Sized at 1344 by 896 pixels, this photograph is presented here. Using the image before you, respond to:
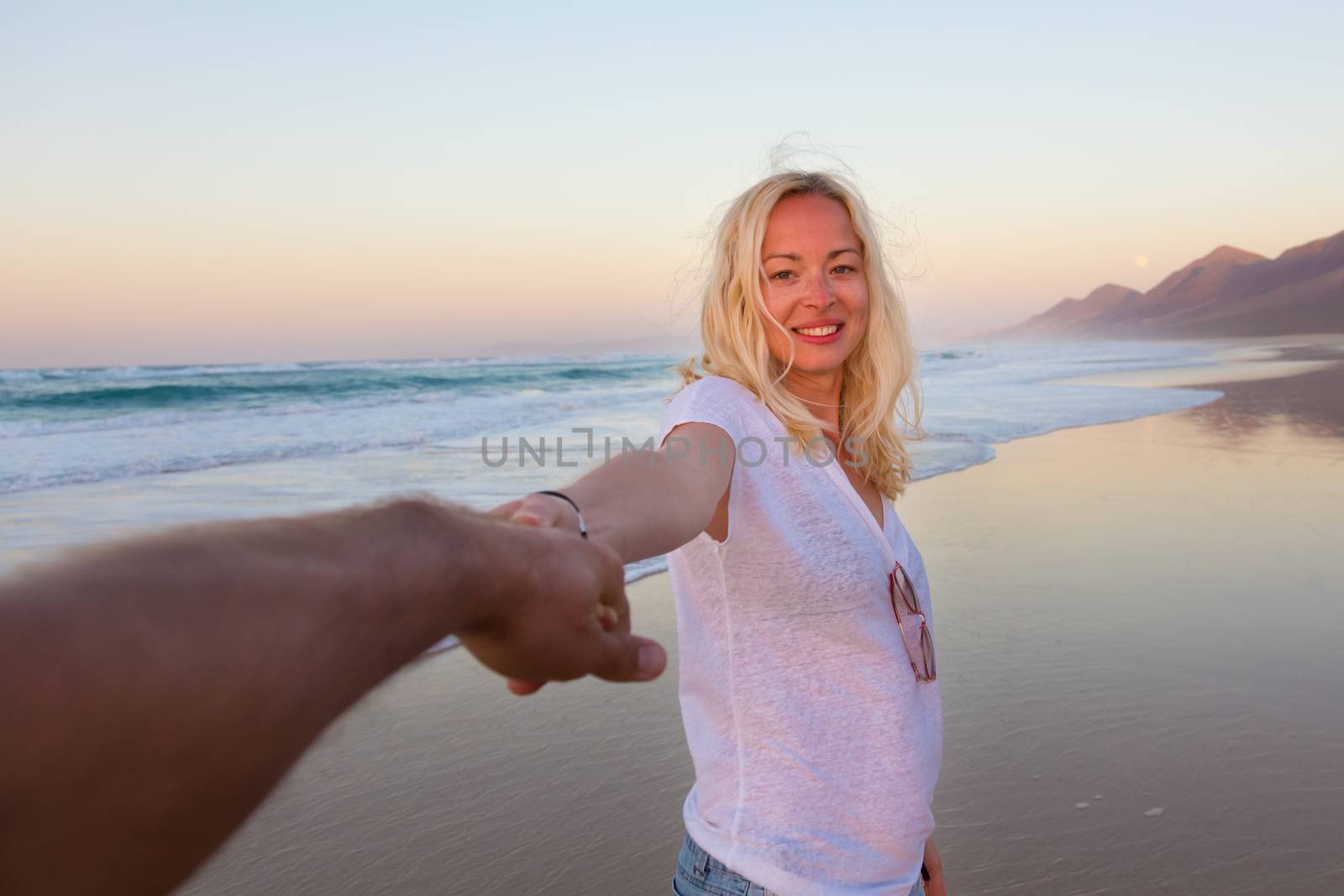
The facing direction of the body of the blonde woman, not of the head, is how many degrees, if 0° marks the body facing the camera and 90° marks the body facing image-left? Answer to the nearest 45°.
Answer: approximately 315°
